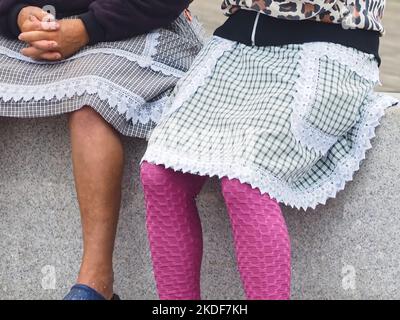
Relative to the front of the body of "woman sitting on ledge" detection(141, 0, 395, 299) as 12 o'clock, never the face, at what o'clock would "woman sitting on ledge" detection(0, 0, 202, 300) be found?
"woman sitting on ledge" detection(0, 0, 202, 300) is roughly at 2 o'clock from "woman sitting on ledge" detection(141, 0, 395, 299).

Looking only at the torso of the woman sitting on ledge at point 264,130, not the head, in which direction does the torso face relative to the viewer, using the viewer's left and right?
facing the viewer and to the left of the viewer

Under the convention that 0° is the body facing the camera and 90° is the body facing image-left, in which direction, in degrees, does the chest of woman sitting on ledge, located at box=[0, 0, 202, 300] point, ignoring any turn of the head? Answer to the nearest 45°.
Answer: approximately 45°

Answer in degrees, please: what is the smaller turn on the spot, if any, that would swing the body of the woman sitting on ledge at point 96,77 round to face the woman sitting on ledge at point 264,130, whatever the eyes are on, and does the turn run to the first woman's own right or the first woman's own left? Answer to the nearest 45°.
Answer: approximately 90° to the first woman's own left

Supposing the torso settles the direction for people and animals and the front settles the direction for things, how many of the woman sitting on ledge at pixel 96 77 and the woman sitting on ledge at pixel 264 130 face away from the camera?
0
